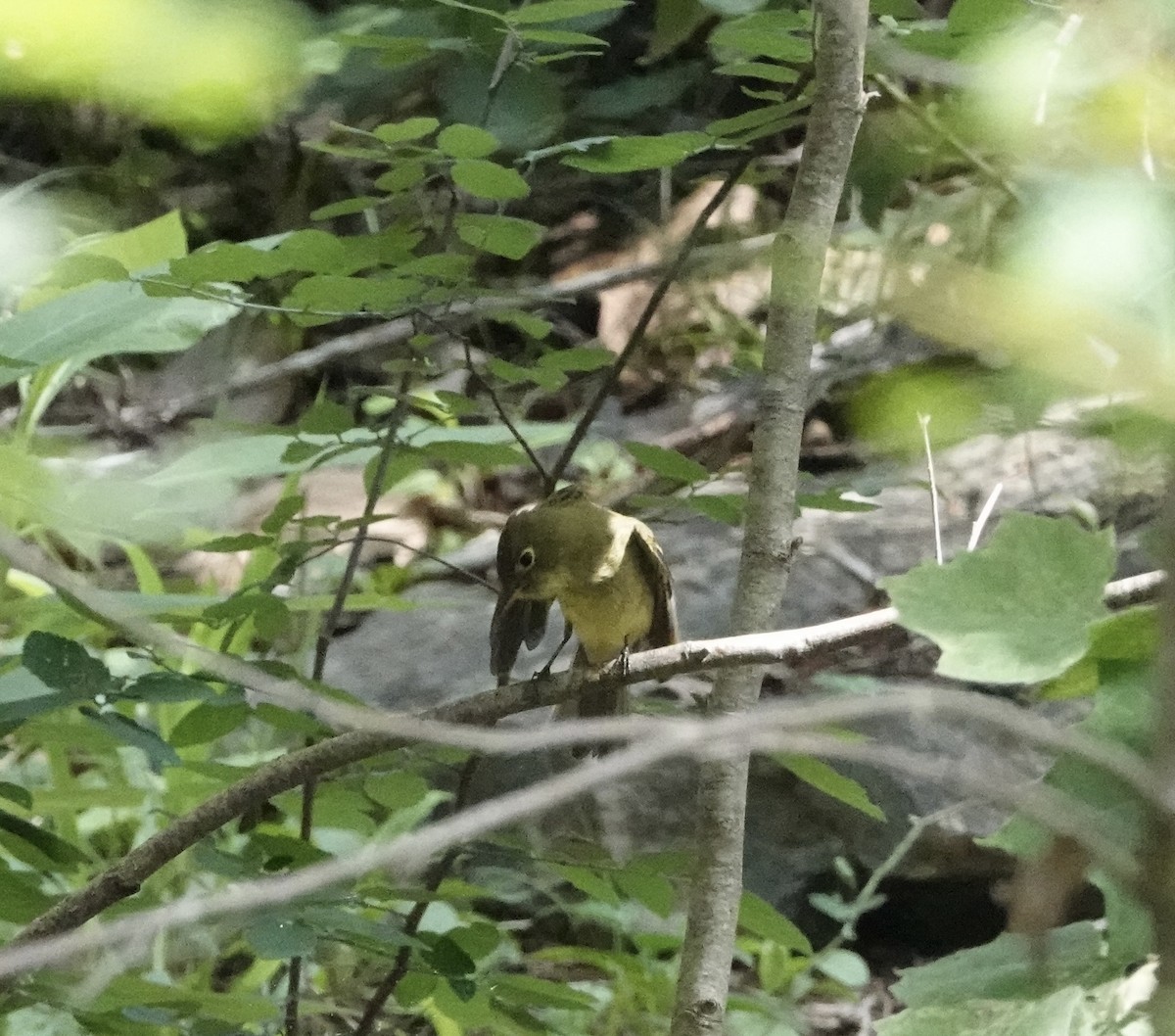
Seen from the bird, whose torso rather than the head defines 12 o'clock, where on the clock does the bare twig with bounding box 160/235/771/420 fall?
The bare twig is roughly at 4 o'clock from the bird.

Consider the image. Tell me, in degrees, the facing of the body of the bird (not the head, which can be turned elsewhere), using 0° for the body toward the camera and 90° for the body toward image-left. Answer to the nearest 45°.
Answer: approximately 45°

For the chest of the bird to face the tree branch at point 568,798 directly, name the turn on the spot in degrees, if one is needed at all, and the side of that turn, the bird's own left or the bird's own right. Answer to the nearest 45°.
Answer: approximately 45° to the bird's own left

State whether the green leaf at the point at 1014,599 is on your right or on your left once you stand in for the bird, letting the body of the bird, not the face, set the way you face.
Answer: on your left
